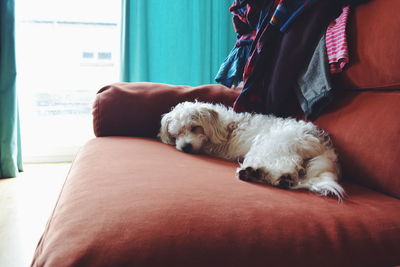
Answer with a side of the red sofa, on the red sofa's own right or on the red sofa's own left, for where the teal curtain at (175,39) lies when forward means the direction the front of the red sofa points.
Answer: on the red sofa's own right

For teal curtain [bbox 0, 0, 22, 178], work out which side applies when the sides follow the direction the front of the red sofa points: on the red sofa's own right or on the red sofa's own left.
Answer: on the red sofa's own right
